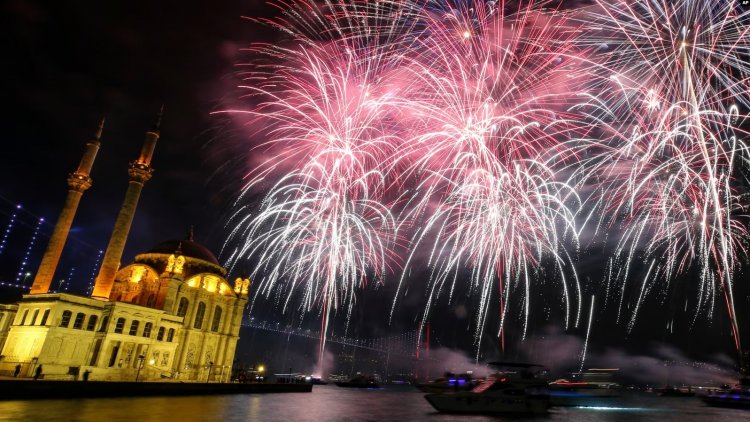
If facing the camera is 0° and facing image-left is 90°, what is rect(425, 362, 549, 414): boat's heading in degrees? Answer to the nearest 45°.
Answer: approximately 90°
